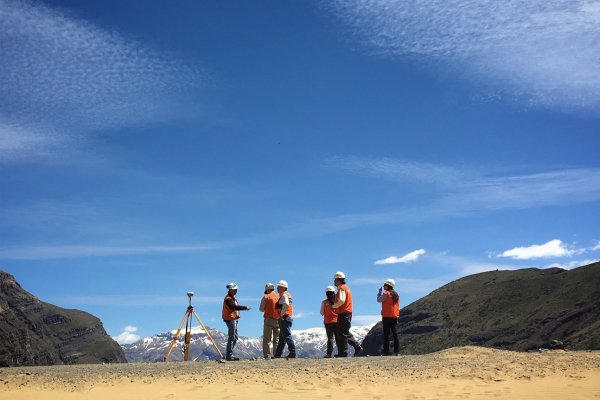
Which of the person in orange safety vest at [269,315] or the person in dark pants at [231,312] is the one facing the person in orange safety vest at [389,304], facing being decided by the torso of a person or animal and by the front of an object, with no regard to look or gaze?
the person in dark pants

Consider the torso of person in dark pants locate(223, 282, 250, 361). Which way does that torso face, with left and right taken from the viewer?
facing to the right of the viewer

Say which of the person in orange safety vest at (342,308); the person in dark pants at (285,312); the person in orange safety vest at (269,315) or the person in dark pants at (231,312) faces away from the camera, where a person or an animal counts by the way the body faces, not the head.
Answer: the person in orange safety vest at (269,315)

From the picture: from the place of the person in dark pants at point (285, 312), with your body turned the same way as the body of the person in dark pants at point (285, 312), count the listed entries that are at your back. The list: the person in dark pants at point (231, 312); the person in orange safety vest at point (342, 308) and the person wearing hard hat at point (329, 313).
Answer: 2

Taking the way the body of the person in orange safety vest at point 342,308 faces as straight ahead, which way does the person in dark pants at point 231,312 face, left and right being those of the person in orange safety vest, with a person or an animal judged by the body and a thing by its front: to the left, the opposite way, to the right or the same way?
the opposite way

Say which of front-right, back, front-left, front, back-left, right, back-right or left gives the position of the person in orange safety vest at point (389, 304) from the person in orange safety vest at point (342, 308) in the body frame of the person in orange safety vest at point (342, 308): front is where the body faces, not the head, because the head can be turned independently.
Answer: back-right

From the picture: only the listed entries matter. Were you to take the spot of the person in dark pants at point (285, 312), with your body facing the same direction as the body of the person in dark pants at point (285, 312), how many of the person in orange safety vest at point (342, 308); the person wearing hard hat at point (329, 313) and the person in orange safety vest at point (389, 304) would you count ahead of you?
0

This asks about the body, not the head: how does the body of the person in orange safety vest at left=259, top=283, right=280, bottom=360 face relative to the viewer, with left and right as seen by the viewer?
facing away from the viewer

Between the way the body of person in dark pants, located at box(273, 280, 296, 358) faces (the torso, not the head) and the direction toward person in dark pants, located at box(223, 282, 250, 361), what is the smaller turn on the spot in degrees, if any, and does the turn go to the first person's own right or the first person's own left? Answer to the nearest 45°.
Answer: approximately 45° to the first person's own right

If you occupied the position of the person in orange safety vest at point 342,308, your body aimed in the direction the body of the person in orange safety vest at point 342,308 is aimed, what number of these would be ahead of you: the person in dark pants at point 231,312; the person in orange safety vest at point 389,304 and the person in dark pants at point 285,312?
2

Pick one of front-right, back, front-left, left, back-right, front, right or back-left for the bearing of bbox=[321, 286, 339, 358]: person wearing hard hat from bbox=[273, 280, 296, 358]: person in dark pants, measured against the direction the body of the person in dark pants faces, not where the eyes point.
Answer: back

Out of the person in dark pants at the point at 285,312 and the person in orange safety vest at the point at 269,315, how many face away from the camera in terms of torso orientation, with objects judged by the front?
1

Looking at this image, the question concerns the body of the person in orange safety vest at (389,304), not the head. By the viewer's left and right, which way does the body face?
facing away from the viewer and to the left of the viewer

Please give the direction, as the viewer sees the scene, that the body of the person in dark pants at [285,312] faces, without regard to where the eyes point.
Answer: to the viewer's left
